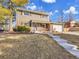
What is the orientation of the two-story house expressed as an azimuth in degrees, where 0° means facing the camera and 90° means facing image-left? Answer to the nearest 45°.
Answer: approximately 315°
